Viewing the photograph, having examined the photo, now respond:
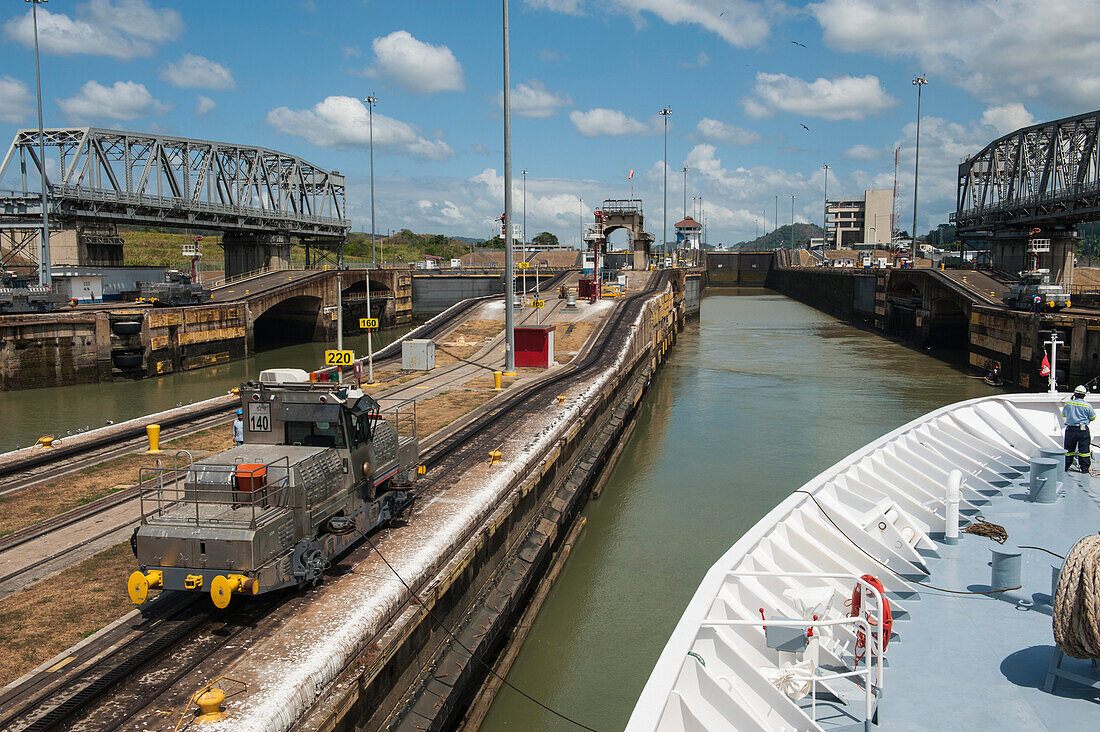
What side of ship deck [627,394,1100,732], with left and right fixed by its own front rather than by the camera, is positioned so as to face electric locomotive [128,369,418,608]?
left

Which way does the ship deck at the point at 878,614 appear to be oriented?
away from the camera
